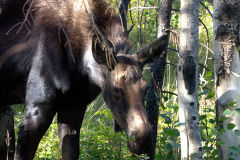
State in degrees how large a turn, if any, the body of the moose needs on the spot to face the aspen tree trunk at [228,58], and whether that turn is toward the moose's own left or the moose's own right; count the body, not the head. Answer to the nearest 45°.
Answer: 0° — it already faces it

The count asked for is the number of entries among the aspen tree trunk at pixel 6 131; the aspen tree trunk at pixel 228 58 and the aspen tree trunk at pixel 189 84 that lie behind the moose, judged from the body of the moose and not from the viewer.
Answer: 1

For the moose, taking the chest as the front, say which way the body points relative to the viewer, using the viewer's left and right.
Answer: facing the viewer and to the right of the viewer

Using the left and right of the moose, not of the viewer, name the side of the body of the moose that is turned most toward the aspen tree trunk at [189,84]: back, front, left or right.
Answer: front
